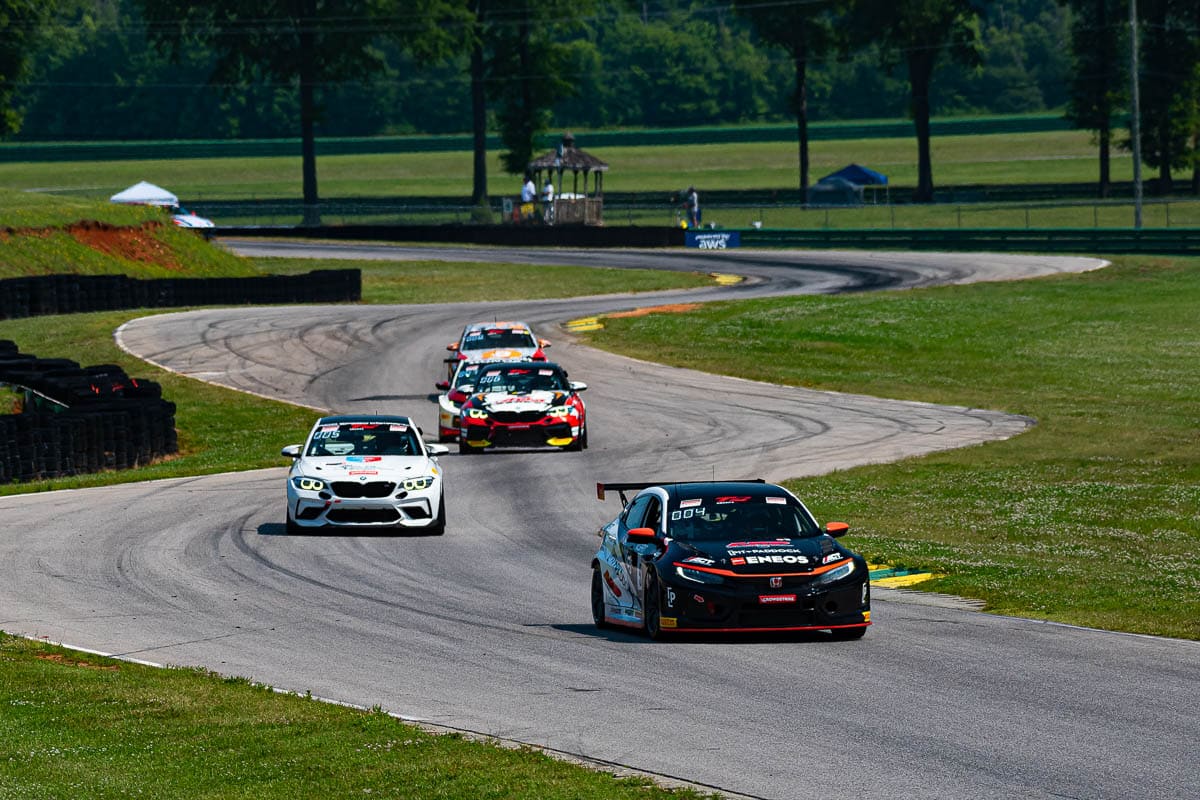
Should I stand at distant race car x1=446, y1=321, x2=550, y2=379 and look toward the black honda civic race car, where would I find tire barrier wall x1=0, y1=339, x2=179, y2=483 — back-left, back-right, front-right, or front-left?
front-right

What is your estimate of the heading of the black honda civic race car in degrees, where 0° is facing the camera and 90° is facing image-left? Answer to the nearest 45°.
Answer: approximately 315°

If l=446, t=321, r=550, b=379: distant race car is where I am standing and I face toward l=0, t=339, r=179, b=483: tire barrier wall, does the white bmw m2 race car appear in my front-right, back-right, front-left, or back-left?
front-left

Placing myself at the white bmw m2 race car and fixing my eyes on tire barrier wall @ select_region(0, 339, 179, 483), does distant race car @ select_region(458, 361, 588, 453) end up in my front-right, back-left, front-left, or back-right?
front-right

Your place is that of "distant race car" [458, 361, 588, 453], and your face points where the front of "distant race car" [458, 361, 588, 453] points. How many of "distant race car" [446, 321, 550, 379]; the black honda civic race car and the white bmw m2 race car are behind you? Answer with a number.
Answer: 1

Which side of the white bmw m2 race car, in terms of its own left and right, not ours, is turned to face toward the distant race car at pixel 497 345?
back

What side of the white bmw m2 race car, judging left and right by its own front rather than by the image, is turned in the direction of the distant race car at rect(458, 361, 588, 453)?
back

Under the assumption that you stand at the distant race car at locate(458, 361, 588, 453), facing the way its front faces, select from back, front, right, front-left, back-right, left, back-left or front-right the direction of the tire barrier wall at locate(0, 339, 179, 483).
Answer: right

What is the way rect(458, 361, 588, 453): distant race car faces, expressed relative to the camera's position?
facing the viewer

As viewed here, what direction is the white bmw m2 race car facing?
toward the camera

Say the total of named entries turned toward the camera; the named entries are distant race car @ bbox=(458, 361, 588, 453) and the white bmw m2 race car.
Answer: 2

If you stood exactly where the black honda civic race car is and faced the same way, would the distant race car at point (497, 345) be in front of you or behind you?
behind

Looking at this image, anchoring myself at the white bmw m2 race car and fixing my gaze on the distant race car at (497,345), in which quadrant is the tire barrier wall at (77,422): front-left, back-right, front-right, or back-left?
front-left
